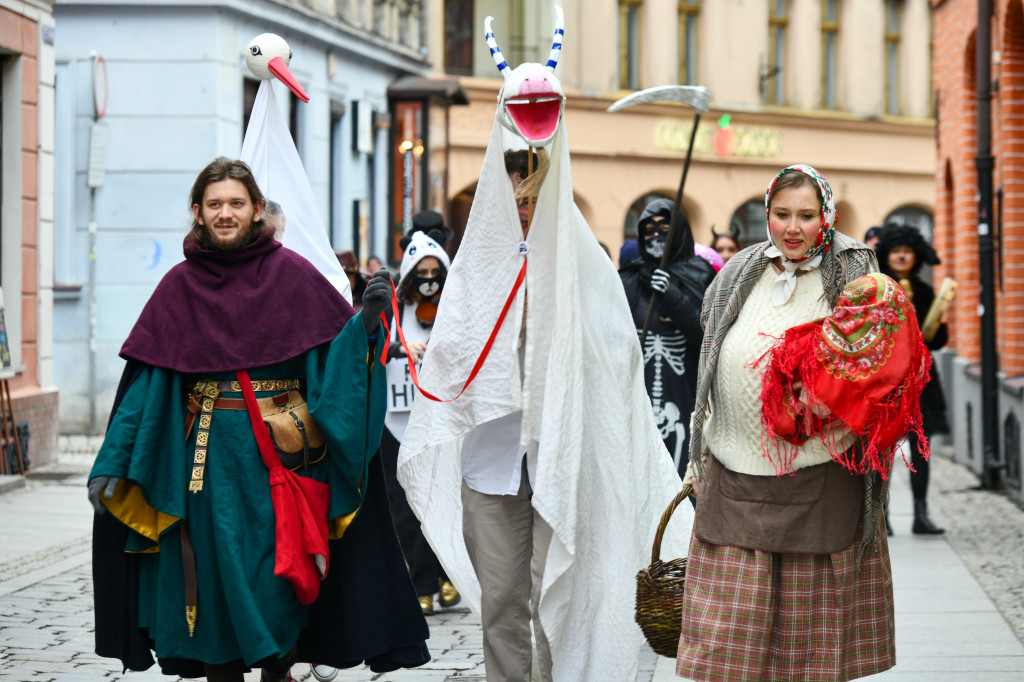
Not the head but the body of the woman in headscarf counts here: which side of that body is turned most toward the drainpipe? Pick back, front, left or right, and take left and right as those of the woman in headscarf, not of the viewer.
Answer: back

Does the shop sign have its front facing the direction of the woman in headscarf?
yes

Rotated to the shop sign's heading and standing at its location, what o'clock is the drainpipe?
The drainpipe is roughly at 12 o'clock from the shop sign.

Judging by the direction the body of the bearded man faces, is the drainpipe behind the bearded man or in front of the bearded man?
behind

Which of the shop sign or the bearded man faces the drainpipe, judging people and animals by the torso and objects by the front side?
the shop sign

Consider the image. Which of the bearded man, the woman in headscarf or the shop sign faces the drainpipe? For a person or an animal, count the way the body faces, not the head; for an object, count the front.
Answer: the shop sign

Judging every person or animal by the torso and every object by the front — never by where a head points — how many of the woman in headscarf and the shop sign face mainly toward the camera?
2

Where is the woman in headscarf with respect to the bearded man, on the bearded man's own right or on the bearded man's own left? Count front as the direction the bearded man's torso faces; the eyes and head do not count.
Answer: on the bearded man's own left
